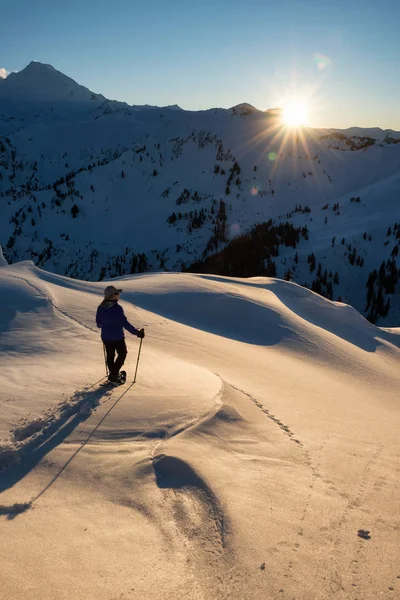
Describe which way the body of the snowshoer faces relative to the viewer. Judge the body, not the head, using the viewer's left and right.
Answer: facing away from the viewer and to the right of the viewer
